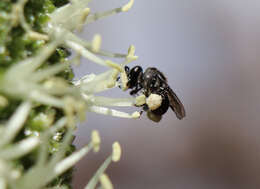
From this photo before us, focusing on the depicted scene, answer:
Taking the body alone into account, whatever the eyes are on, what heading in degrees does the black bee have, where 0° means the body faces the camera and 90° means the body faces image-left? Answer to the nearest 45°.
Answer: approximately 90°
